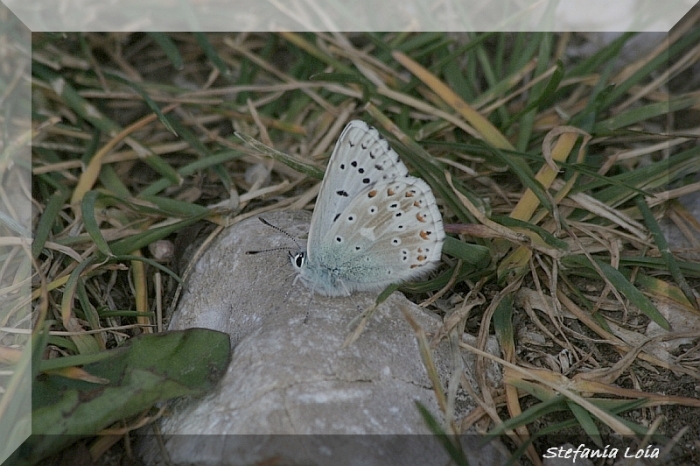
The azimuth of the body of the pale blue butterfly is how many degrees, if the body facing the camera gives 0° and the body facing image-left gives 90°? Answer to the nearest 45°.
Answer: approximately 90°
